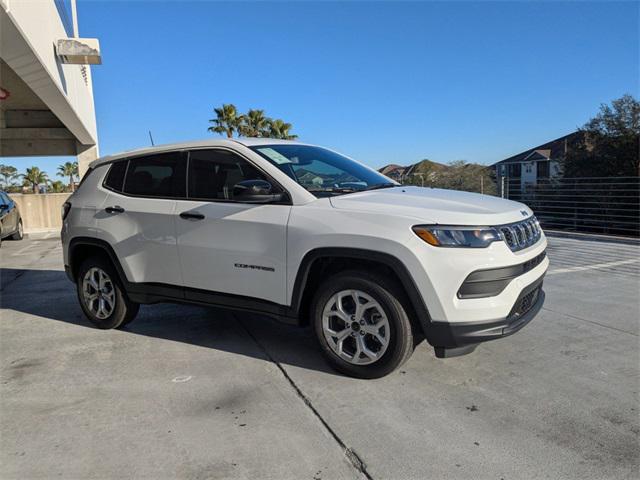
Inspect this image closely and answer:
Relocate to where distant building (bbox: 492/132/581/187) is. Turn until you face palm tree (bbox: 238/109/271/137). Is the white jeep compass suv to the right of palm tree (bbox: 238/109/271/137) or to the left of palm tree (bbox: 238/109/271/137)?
left

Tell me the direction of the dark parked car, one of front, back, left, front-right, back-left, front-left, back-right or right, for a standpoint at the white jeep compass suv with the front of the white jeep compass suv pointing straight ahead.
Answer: back

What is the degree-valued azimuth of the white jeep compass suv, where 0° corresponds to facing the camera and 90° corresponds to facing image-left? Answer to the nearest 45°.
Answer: approximately 315°

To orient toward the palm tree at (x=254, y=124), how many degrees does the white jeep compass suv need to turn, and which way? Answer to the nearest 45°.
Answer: approximately 135° to its left

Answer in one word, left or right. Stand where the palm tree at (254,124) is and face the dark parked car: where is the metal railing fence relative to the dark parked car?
left

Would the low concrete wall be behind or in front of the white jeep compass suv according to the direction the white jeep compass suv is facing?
behind

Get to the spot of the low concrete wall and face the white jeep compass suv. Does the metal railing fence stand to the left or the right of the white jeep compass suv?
left

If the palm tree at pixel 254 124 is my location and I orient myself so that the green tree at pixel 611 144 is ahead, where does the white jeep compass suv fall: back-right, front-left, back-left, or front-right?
front-right

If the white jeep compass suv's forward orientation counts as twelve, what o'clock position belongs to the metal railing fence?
The metal railing fence is roughly at 9 o'clock from the white jeep compass suv.

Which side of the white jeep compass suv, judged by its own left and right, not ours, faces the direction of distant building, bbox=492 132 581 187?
left

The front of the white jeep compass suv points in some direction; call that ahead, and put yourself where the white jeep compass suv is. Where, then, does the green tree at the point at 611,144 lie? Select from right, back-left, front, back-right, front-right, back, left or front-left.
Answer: left
